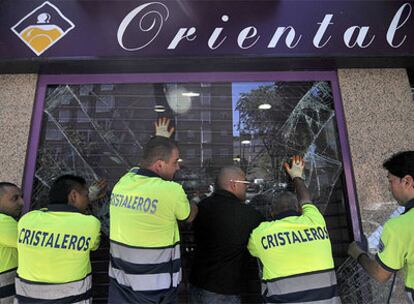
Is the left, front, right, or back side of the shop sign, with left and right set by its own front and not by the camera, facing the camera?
front

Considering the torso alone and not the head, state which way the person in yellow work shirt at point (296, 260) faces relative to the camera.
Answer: away from the camera

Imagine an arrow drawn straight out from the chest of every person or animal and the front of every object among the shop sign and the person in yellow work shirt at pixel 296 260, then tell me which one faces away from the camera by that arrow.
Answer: the person in yellow work shirt

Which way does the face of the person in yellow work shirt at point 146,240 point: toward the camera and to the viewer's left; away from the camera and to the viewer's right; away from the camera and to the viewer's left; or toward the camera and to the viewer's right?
away from the camera and to the viewer's right

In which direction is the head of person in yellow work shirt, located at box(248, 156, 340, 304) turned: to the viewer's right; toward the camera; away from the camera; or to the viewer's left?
away from the camera

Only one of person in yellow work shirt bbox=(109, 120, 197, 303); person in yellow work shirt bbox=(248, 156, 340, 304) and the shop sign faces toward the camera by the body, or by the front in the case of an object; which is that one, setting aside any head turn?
the shop sign

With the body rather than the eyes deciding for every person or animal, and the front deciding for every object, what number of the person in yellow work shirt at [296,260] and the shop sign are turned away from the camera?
1

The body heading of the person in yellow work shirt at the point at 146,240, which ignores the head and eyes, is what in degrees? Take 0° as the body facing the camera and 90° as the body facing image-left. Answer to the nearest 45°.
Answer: approximately 225°

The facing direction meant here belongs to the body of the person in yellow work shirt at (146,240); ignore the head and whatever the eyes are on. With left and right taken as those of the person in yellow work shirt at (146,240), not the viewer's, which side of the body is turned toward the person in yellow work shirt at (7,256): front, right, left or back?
left

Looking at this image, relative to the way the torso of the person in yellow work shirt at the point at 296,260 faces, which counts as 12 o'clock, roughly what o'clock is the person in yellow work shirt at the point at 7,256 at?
the person in yellow work shirt at the point at 7,256 is roughly at 9 o'clock from the person in yellow work shirt at the point at 296,260.
